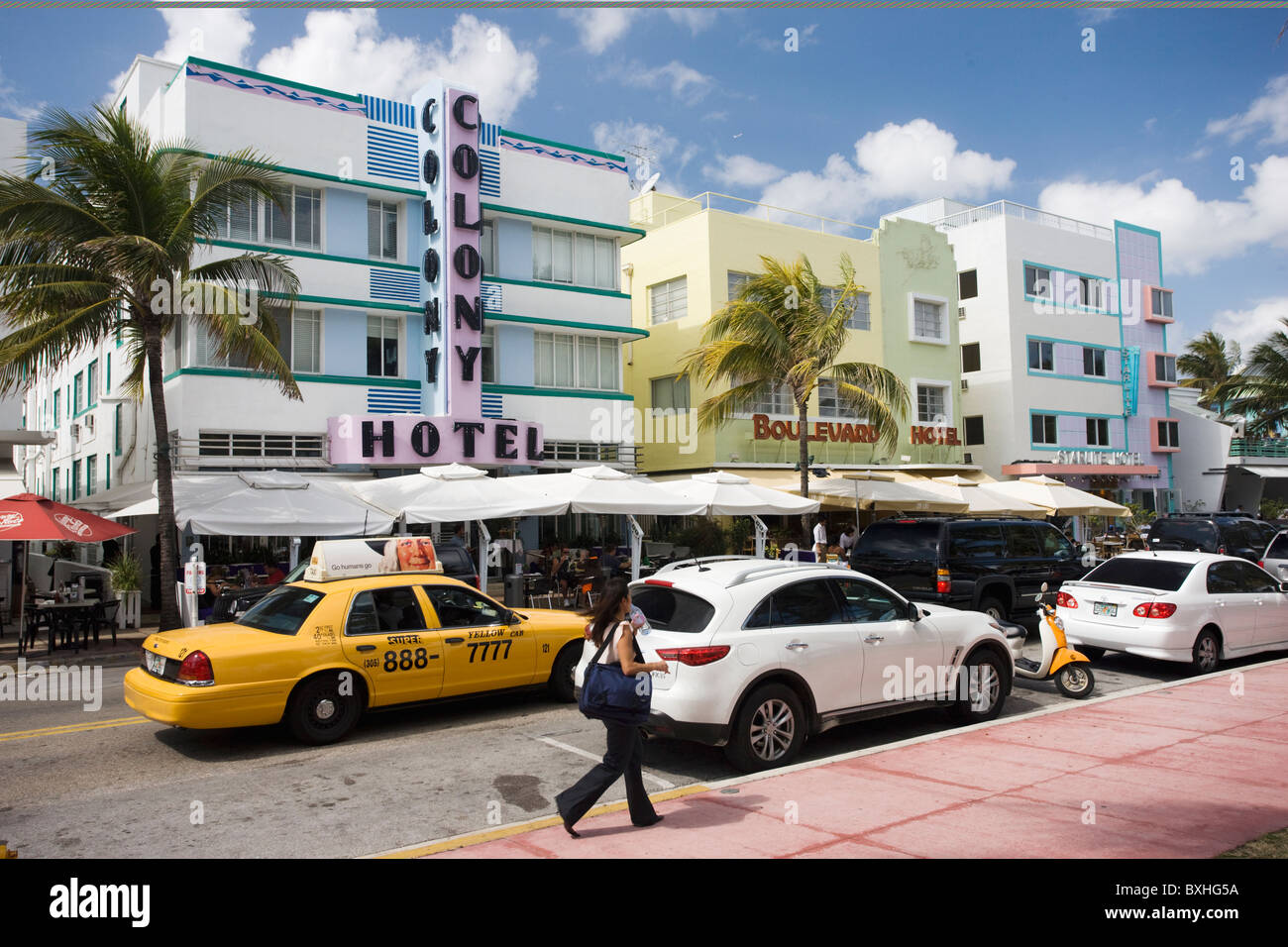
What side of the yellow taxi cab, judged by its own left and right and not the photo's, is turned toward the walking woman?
right

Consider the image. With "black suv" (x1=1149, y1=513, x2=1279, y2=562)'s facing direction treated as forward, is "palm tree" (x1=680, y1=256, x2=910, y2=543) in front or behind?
behind

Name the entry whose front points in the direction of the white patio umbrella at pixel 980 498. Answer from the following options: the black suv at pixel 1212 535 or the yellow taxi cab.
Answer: the yellow taxi cab

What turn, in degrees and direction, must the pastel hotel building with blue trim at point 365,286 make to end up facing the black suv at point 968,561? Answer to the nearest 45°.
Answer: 0° — it already faces it

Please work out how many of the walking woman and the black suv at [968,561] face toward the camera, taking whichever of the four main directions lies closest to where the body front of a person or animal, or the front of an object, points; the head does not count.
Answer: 0

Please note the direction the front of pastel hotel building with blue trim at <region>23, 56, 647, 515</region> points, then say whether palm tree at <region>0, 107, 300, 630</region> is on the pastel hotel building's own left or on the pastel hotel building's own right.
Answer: on the pastel hotel building's own right

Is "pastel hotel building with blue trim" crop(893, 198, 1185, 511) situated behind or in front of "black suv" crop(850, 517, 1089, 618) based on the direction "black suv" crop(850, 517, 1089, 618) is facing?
in front

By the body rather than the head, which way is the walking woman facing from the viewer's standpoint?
to the viewer's right

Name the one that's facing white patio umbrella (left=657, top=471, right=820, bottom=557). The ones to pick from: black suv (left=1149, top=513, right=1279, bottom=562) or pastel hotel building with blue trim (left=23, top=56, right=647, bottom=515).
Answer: the pastel hotel building with blue trim

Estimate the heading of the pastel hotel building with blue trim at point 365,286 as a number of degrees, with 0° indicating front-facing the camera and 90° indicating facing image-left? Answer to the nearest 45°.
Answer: approximately 315°

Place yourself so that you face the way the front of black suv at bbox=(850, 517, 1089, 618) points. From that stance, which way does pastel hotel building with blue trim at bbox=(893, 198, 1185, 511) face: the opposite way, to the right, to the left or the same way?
to the right

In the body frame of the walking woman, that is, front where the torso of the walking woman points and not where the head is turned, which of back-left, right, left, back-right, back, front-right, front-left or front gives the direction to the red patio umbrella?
back-left

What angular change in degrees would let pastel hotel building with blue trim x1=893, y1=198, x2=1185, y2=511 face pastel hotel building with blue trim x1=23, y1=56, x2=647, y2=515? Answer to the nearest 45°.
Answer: approximately 90° to its right

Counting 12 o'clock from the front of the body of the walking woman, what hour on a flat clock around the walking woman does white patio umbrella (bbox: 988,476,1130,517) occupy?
The white patio umbrella is roughly at 10 o'clock from the walking woman.
